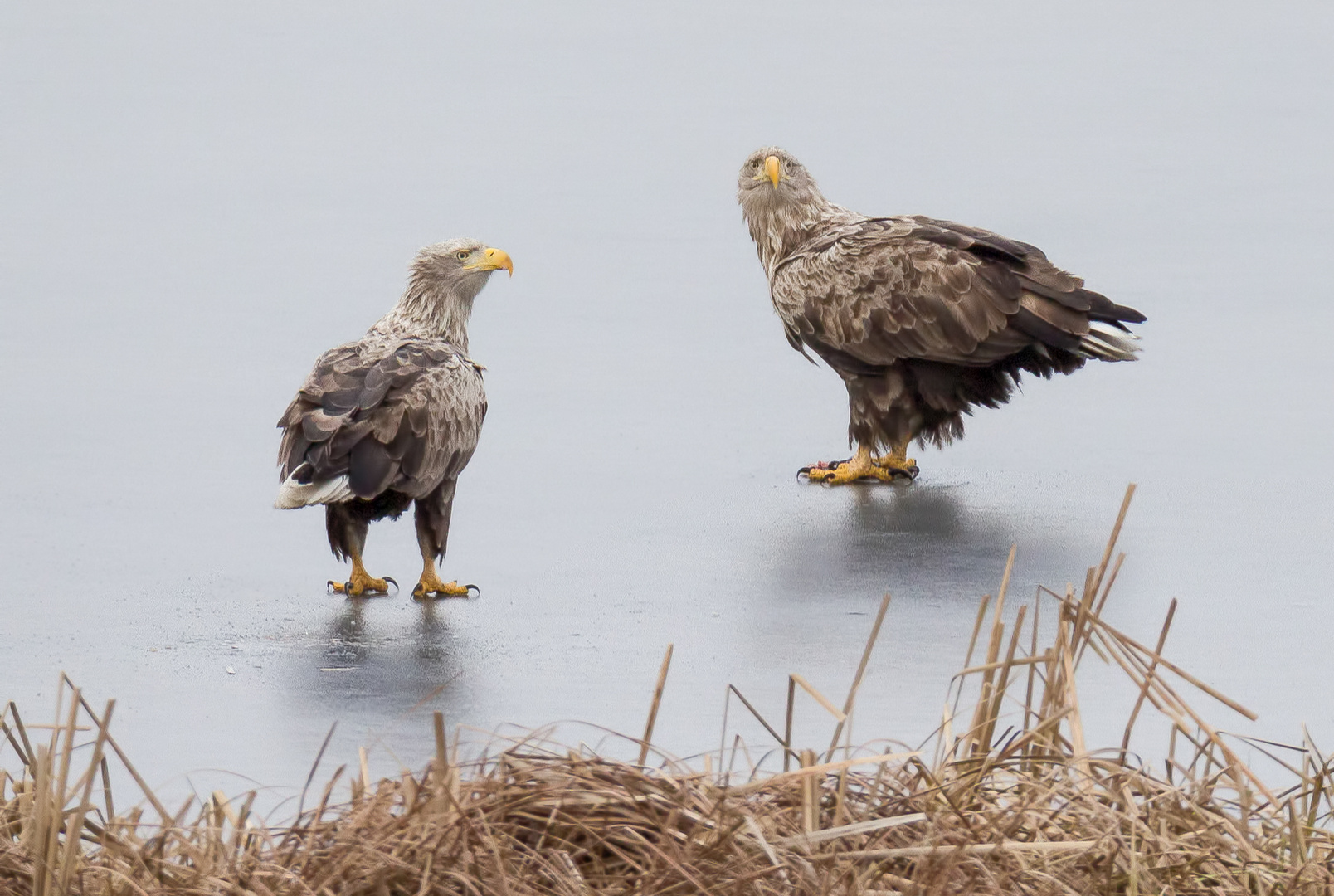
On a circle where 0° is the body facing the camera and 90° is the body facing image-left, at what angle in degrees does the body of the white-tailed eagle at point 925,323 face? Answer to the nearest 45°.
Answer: approximately 90°

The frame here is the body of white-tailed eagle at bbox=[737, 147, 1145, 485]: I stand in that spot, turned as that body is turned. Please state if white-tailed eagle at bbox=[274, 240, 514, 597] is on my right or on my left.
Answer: on my left

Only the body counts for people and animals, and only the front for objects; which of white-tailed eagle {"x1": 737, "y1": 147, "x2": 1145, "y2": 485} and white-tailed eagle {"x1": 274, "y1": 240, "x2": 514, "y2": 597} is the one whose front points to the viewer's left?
white-tailed eagle {"x1": 737, "y1": 147, "x2": 1145, "y2": 485}

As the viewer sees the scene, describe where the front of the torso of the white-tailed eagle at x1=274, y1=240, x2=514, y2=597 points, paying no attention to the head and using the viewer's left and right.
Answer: facing away from the viewer and to the right of the viewer

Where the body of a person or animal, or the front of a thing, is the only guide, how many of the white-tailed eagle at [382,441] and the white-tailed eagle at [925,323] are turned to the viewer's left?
1
